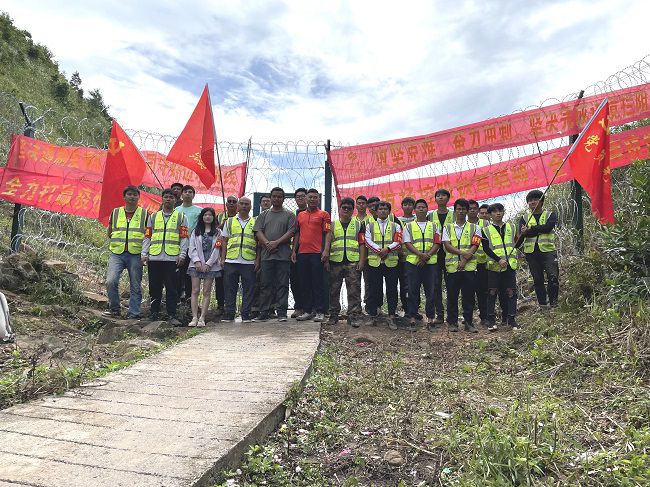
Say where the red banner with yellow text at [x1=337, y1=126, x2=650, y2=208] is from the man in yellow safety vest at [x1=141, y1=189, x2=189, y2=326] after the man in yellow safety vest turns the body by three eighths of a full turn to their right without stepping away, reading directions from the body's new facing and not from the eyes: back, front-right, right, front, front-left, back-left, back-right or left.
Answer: back-right

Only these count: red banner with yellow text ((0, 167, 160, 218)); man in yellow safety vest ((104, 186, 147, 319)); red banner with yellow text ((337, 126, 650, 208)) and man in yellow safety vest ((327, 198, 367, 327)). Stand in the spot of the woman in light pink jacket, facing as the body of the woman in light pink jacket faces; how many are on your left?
2

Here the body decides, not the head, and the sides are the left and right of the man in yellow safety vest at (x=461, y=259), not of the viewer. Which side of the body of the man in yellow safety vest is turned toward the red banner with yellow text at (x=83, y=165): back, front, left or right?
right

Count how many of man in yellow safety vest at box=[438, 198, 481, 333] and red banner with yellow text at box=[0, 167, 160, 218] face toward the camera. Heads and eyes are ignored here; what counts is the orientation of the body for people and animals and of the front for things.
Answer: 2
